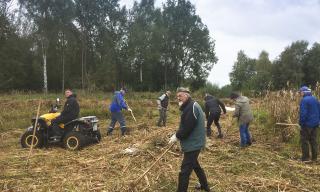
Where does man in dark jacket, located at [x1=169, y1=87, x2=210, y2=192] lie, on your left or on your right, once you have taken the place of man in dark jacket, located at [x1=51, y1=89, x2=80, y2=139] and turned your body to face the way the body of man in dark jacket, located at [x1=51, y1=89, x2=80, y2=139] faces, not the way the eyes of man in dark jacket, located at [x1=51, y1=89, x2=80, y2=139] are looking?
on your left

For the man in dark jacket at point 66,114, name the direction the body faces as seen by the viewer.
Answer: to the viewer's left

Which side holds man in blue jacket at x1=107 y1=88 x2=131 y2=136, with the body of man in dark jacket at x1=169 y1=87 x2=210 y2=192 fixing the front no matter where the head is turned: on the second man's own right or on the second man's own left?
on the second man's own right

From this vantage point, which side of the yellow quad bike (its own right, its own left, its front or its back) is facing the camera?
left

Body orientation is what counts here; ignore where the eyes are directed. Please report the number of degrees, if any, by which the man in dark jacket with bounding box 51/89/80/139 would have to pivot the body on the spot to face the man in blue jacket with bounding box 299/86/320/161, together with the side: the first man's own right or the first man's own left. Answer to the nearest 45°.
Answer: approximately 135° to the first man's own left

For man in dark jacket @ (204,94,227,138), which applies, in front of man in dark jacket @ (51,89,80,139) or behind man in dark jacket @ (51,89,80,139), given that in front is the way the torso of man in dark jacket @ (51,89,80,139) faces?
behind

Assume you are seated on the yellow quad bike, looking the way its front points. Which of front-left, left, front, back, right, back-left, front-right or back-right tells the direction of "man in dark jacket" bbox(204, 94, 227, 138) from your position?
back
